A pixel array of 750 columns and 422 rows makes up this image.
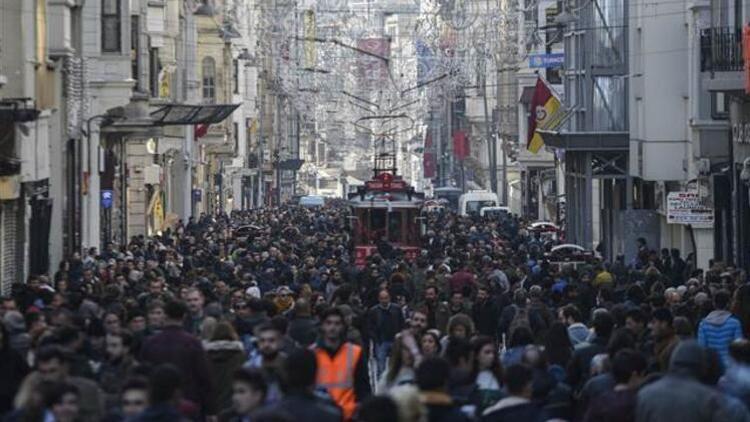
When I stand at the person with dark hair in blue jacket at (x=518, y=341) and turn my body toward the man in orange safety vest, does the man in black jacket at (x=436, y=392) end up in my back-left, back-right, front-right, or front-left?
front-left

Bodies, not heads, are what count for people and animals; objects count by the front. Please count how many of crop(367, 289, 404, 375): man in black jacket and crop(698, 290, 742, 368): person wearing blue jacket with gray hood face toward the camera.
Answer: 1

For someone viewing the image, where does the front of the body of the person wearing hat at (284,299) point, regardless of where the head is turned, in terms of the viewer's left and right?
facing the viewer

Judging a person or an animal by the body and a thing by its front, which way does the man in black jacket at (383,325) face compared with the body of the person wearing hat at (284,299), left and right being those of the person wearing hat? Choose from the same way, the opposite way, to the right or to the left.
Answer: the same way

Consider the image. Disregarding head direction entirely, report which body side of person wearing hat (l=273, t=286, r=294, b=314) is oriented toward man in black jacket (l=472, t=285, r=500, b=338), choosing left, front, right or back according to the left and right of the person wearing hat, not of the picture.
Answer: left

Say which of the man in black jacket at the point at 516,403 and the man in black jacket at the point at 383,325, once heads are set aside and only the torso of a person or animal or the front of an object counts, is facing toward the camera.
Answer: the man in black jacket at the point at 383,325

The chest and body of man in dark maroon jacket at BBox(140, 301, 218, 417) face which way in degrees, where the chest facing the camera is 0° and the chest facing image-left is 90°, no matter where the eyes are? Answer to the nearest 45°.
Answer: approximately 180°

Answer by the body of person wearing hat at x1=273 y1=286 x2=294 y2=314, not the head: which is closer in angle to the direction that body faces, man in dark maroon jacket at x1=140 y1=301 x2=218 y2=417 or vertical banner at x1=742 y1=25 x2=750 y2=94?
the man in dark maroon jacket

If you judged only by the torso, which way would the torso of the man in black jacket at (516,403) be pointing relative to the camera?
away from the camera

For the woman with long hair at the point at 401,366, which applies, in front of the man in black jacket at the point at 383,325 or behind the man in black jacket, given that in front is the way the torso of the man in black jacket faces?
in front

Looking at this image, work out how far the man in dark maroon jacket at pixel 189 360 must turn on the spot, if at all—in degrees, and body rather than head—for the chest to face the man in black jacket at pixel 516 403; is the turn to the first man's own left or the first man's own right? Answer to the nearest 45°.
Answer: approximately 135° to the first man's own right

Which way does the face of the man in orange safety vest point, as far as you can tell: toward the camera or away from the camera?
toward the camera
